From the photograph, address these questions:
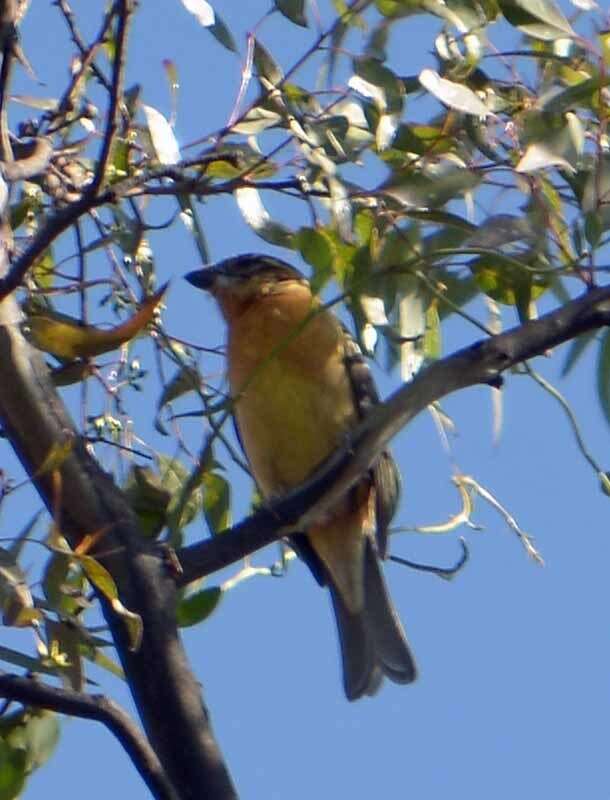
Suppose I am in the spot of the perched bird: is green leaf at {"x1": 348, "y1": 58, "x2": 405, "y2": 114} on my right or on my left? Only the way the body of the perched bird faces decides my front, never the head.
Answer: on my left

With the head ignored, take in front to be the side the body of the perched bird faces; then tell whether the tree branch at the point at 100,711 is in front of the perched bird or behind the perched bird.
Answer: in front

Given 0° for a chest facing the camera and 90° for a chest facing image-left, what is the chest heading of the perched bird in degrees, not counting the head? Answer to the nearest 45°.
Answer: approximately 45°
